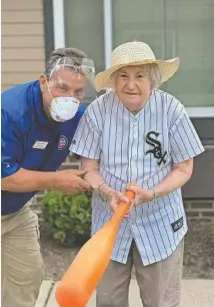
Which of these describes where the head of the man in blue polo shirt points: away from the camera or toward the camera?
toward the camera

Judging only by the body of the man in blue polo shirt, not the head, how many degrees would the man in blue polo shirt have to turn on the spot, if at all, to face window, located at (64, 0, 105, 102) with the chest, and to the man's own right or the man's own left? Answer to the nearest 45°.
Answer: approximately 135° to the man's own left

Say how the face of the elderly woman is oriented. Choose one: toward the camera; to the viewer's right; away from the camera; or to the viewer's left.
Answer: toward the camera

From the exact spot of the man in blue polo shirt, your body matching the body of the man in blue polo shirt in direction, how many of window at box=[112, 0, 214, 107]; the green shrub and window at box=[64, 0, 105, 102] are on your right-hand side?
0

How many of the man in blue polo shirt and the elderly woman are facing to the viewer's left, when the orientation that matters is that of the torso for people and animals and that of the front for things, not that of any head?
0

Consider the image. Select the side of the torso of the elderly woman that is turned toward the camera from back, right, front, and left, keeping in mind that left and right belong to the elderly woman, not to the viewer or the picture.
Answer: front

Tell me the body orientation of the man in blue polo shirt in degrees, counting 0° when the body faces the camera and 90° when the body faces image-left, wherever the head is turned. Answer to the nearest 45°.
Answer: approximately 315°

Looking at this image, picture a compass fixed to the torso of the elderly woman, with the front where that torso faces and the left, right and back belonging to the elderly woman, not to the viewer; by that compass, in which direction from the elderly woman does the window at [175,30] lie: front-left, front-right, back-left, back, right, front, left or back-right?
back

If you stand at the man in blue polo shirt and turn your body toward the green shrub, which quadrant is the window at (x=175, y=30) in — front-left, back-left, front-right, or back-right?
front-right

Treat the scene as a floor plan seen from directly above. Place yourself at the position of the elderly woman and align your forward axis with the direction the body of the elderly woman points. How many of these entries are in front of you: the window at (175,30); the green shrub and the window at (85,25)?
0

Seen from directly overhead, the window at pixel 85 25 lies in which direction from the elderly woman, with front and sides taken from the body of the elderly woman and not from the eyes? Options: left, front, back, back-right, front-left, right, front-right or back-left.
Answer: back
